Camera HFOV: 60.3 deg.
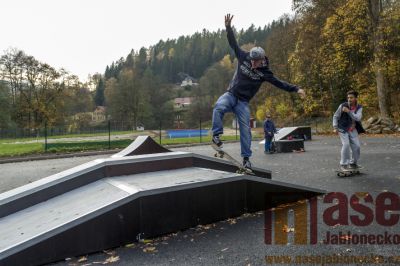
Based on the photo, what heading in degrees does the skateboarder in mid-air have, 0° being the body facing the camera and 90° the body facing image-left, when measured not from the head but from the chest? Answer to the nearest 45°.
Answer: approximately 0°

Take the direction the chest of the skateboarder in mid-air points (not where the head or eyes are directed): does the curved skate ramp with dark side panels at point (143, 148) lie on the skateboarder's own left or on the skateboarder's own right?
on the skateboarder's own right
